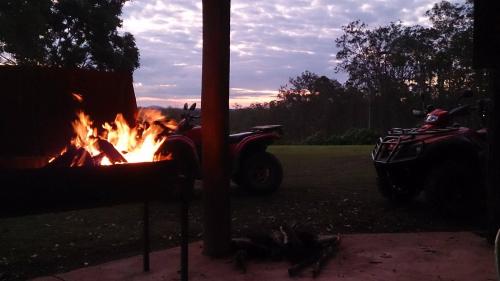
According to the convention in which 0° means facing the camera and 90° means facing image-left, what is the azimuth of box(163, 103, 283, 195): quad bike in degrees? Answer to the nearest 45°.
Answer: approximately 90°

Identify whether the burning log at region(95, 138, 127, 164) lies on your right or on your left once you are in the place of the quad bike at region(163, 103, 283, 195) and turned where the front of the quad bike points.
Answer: on your left

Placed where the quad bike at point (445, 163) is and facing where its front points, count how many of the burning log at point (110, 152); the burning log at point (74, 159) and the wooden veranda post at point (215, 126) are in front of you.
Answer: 3

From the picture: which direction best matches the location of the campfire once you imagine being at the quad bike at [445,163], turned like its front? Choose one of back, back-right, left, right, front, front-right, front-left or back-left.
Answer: front

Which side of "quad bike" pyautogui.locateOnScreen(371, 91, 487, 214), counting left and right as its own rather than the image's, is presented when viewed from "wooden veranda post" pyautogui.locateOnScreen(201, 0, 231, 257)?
front

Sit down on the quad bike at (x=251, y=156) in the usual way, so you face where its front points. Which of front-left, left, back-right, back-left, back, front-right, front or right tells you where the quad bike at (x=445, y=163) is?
back-left

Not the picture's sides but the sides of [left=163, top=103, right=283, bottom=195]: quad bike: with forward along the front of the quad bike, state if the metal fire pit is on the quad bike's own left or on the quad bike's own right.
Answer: on the quad bike's own left

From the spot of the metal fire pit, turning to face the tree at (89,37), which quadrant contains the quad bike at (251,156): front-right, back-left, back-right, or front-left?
front-right

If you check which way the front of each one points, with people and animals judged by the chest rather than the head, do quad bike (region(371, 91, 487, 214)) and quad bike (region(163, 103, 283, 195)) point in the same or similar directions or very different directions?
same or similar directions

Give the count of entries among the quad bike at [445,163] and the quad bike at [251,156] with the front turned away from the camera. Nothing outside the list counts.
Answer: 0

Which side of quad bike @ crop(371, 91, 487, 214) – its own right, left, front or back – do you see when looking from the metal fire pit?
front

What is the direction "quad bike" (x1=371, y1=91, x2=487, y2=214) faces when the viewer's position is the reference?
facing the viewer and to the left of the viewer

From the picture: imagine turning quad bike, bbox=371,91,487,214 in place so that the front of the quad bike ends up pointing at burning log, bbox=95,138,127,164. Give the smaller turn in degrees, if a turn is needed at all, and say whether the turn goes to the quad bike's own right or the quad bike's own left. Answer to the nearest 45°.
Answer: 0° — it already faces it
